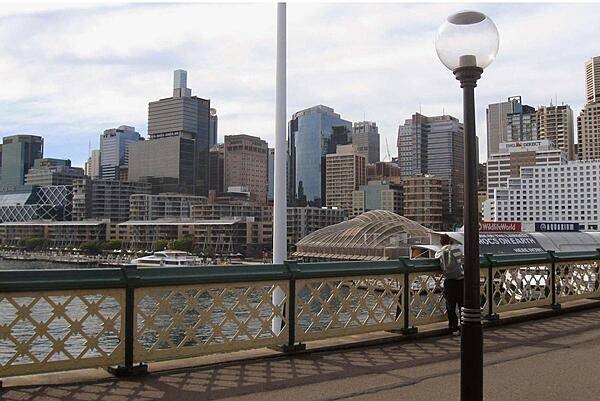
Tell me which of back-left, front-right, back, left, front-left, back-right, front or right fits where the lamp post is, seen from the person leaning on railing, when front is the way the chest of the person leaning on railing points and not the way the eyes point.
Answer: back-left

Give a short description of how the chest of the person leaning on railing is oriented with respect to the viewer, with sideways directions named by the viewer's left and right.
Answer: facing away from the viewer and to the left of the viewer

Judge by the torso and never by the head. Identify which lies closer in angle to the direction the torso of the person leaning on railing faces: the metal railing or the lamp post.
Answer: the metal railing
